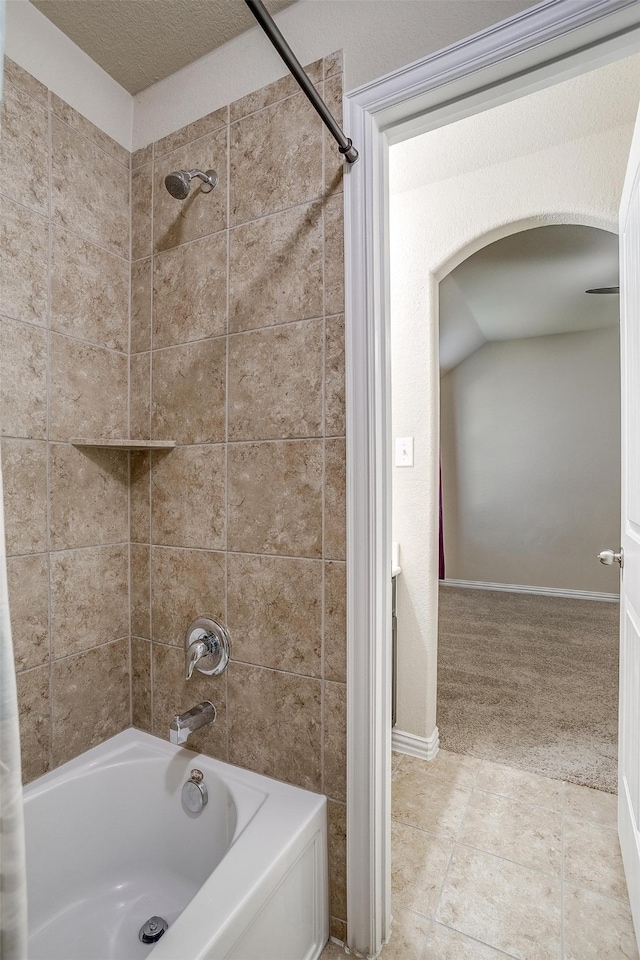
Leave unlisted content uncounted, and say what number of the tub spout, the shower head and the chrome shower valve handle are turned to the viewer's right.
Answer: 0

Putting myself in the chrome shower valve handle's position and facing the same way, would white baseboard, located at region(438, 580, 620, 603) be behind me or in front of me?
behind

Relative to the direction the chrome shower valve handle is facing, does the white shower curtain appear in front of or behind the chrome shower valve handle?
in front

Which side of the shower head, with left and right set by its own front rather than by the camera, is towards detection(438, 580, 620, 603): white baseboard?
back

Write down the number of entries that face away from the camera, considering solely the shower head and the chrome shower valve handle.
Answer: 0

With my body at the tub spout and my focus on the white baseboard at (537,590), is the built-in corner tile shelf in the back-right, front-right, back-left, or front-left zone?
back-left

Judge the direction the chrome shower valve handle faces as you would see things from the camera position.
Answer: facing the viewer and to the left of the viewer
